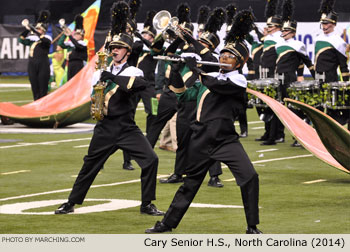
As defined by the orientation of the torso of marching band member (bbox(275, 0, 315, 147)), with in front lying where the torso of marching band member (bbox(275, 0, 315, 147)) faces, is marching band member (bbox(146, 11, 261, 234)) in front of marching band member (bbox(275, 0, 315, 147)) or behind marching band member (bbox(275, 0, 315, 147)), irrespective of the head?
in front

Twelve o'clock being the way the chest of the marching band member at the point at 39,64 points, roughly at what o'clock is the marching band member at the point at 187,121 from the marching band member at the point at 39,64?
the marching band member at the point at 187,121 is roughly at 10 o'clock from the marching band member at the point at 39,64.

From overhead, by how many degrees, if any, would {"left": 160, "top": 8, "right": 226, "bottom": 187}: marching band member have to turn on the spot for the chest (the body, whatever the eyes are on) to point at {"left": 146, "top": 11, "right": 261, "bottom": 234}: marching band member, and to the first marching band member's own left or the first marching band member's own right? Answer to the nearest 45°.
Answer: approximately 45° to the first marching band member's own left

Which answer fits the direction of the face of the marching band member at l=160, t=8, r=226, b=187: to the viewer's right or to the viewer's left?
to the viewer's left

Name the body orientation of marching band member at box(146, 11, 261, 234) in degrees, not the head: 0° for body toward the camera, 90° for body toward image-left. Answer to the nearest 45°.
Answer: approximately 45°

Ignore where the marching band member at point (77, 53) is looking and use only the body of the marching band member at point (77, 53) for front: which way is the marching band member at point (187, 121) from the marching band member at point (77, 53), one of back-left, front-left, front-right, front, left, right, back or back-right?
front-left

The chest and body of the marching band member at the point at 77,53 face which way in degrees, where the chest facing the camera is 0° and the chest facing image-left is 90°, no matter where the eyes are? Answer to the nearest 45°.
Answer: approximately 45°

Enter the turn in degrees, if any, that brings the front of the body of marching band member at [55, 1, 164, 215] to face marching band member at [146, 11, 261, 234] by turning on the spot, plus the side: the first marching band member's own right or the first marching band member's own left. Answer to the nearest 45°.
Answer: approximately 90° to the first marching band member's own left

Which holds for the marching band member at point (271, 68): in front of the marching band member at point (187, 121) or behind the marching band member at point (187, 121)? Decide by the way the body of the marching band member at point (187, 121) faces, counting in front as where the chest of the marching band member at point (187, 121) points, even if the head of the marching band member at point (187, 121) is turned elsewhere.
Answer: behind

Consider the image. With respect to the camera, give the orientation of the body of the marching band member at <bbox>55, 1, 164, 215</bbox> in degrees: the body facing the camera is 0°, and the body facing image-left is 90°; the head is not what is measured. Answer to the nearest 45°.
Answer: approximately 45°
